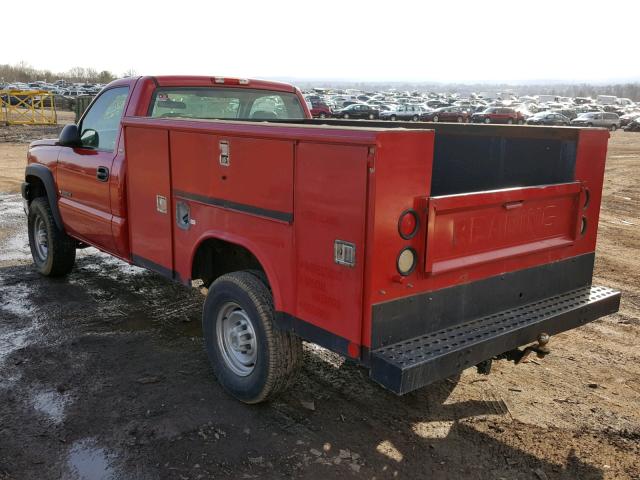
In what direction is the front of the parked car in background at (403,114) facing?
to the viewer's left

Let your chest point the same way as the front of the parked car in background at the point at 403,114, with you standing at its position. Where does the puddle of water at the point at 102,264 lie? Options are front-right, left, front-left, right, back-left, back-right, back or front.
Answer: left

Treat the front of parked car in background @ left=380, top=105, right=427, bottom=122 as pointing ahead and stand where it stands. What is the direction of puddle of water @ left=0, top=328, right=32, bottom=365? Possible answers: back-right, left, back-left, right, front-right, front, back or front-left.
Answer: left

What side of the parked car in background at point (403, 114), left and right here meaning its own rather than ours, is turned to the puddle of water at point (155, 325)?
left

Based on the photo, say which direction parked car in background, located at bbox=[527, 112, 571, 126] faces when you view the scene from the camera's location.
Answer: facing to the left of the viewer
